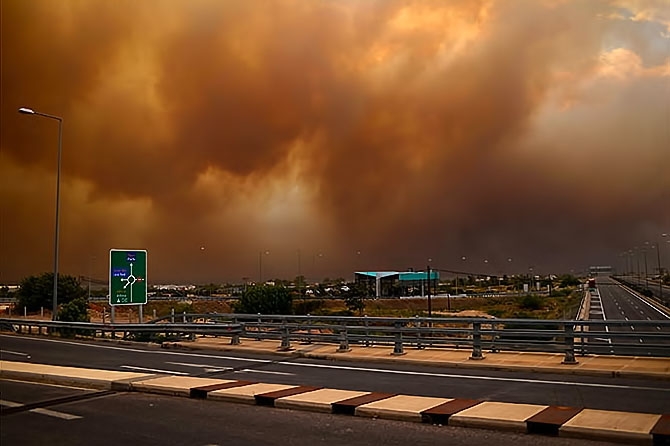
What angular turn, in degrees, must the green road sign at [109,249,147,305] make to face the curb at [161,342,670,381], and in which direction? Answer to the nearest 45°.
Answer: approximately 45° to its left

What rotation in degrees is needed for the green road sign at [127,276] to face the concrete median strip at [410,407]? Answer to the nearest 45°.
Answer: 0° — it already faces it

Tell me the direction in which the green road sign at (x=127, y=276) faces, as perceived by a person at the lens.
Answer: facing the viewer
